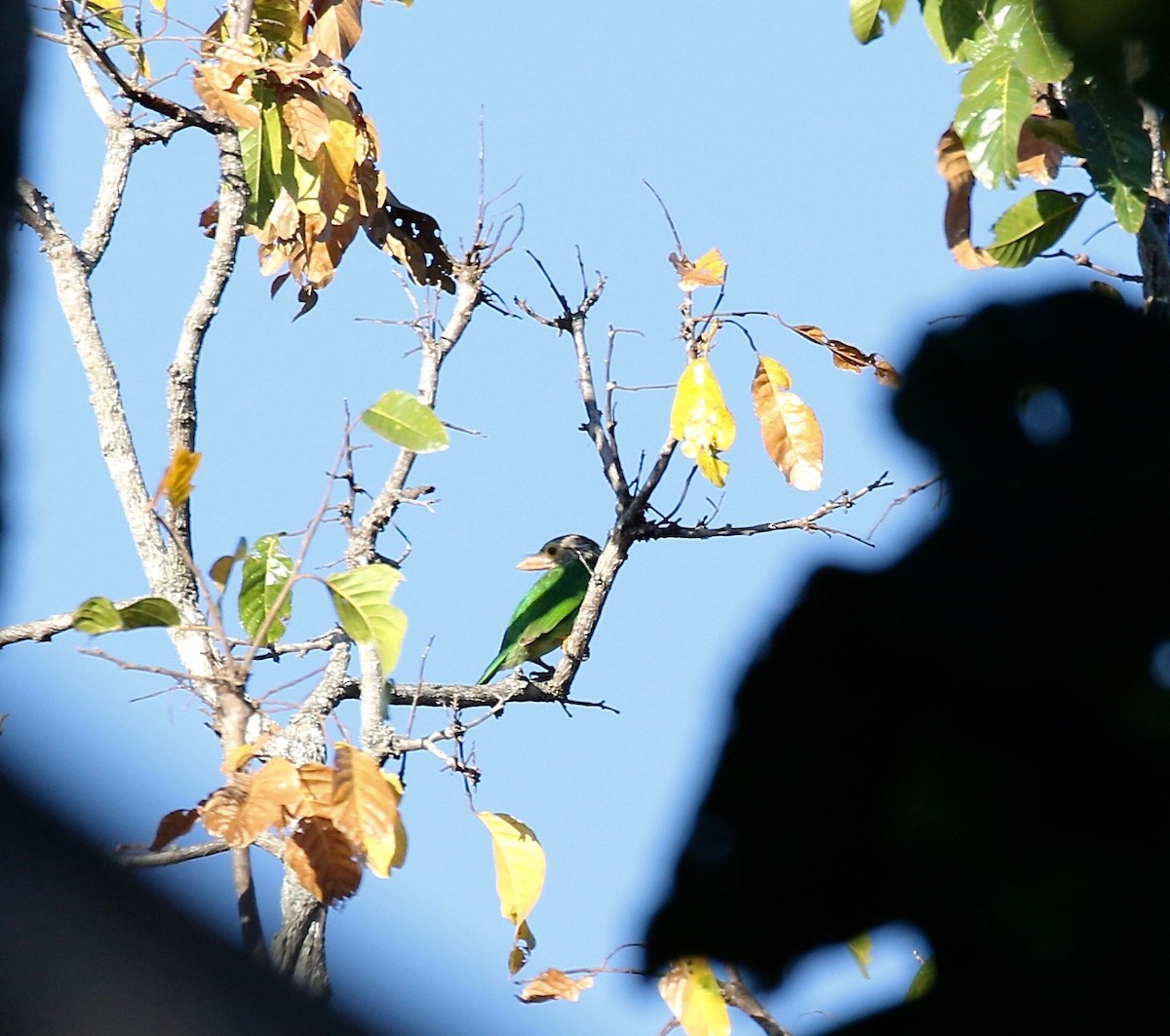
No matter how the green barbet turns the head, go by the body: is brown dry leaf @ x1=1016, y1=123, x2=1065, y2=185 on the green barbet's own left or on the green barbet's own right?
on the green barbet's own right

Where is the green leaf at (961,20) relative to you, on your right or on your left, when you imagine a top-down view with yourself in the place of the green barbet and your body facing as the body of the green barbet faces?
on your right

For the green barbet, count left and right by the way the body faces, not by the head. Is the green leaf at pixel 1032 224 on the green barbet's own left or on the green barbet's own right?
on the green barbet's own right

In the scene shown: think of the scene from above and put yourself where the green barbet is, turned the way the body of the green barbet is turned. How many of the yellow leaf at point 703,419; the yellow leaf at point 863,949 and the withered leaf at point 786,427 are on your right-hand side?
3

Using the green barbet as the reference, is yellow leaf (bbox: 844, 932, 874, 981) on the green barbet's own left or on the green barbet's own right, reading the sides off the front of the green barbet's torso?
on the green barbet's own right

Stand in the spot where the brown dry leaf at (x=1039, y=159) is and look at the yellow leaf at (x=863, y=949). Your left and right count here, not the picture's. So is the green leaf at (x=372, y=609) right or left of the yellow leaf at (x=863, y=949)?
right
